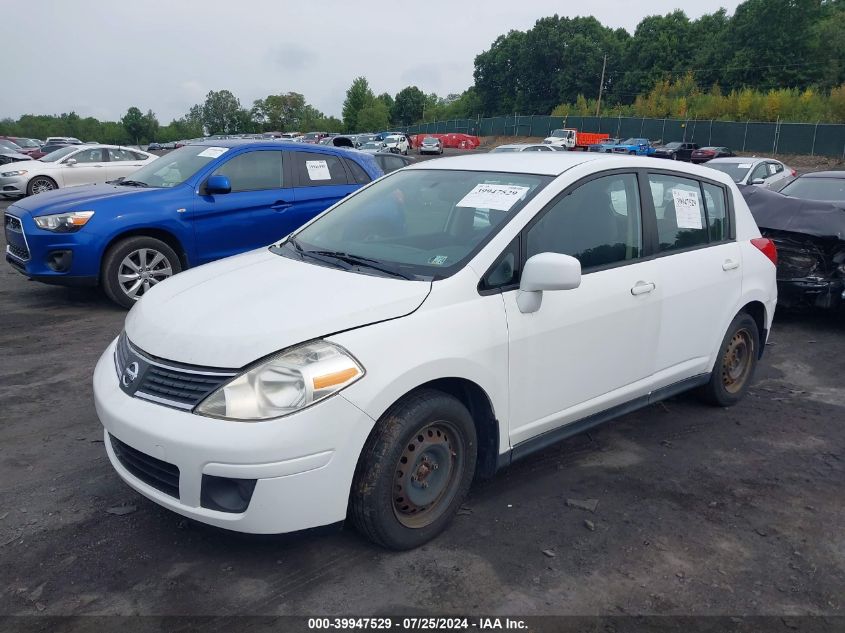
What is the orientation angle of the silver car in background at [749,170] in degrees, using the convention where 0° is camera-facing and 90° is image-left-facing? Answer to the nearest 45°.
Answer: approximately 45°

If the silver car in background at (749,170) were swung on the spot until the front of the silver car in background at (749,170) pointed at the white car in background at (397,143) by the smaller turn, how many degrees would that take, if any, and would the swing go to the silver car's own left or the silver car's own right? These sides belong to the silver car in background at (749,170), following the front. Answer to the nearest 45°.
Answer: approximately 90° to the silver car's own right

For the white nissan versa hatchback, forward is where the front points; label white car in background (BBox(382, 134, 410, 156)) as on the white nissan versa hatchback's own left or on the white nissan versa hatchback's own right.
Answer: on the white nissan versa hatchback's own right

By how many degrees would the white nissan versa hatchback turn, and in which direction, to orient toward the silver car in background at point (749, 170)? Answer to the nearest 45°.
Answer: approximately 180°

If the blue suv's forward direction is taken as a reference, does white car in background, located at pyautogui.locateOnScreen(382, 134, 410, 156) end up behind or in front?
behind

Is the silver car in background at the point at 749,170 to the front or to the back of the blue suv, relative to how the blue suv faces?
to the back
